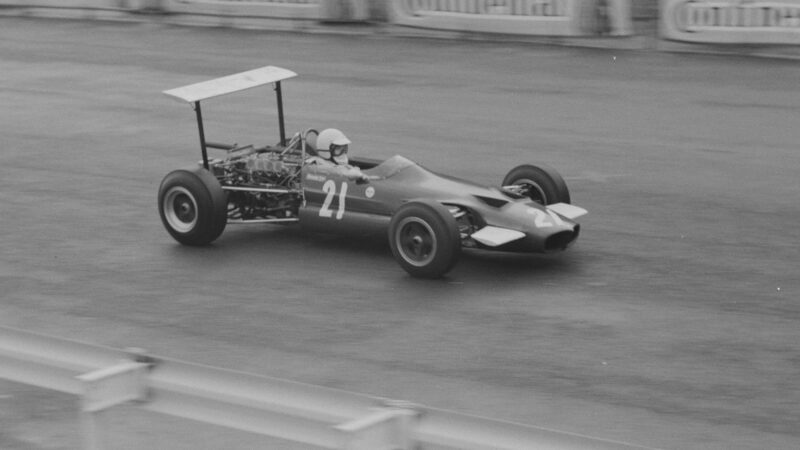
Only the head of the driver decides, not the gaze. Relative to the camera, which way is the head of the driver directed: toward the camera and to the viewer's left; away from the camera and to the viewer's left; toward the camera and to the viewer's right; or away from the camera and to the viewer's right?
toward the camera and to the viewer's right

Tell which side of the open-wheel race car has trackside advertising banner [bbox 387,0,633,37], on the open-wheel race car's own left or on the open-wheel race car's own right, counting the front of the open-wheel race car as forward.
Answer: on the open-wheel race car's own left

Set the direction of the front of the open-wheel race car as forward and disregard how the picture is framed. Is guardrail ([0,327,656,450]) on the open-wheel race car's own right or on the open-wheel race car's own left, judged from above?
on the open-wheel race car's own right

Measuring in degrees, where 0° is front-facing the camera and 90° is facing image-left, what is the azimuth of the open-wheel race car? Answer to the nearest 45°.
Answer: approximately 315°

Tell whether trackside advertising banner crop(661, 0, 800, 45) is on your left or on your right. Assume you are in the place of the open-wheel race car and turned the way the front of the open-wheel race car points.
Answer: on your left
